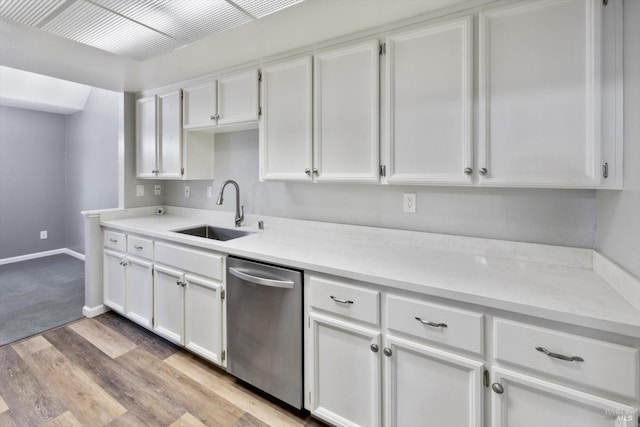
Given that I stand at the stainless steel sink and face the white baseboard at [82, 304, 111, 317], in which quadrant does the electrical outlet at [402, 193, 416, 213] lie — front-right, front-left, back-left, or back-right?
back-left

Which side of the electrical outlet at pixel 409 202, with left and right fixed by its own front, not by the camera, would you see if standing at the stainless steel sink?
right

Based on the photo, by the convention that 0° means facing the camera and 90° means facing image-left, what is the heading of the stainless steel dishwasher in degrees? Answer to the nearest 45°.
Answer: approximately 45°

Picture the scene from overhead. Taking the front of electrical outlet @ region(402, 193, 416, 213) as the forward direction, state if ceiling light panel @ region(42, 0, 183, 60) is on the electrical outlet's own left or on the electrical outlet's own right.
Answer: on the electrical outlet's own right

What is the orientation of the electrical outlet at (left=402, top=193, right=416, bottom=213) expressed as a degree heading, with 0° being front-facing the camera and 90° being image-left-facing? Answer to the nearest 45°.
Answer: approximately 0°

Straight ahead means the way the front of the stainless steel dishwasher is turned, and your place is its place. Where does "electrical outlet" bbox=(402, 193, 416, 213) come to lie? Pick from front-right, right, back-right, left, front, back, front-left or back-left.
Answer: back-left
